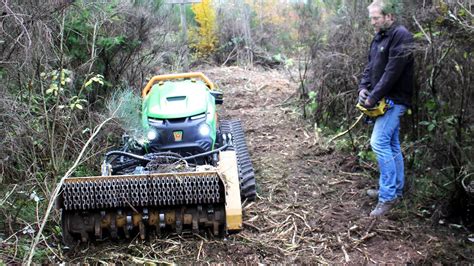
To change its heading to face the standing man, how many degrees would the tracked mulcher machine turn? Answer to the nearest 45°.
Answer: approximately 90° to its left

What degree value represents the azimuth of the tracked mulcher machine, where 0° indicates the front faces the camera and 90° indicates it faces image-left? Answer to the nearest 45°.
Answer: approximately 0°

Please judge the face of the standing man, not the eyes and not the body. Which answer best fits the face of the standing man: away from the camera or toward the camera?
toward the camera
